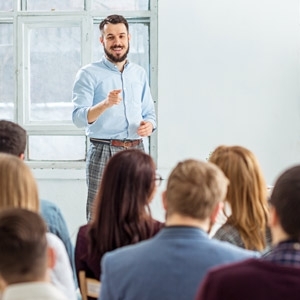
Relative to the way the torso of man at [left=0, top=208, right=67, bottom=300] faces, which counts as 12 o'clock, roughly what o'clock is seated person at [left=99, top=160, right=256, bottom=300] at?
The seated person is roughly at 2 o'clock from the man.

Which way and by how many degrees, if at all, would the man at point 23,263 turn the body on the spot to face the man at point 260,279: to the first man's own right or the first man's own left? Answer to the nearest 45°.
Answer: approximately 90° to the first man's own right

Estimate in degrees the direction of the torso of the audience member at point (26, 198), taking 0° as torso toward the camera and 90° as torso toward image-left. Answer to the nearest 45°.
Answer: approximately 180°

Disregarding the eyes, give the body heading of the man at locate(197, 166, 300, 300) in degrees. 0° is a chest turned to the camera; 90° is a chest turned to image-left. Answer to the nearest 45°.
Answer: approximately 180°

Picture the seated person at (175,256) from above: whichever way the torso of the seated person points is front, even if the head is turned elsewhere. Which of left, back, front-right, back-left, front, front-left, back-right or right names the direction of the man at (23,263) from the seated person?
back-left

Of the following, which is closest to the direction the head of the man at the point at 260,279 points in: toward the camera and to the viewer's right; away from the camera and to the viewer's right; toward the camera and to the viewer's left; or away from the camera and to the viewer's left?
away from the camera and to the viewer's left

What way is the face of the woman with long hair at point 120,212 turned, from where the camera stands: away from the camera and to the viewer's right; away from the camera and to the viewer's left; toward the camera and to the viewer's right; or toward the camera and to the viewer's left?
away from the camera and to the viewer's right

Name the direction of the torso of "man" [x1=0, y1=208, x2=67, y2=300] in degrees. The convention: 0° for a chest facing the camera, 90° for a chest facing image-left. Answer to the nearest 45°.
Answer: approximately 180°

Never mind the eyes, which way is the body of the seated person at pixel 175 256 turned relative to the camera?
away from the camera
